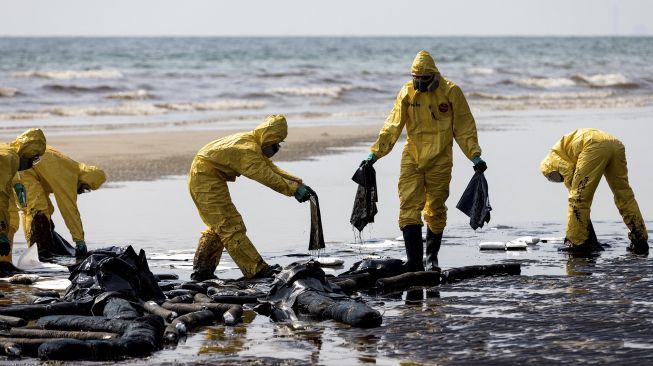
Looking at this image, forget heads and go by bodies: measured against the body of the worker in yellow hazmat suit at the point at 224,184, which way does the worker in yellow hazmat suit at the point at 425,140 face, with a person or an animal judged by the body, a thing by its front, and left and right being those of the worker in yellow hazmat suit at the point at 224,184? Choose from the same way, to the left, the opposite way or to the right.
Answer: to the right

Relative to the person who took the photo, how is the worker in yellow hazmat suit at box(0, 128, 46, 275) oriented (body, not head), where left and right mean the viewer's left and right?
facing to the right of the viewer

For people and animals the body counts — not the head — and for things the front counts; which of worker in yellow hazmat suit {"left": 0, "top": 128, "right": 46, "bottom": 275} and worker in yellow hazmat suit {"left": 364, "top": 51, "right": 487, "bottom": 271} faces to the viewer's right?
worker in yellow hazmat suit {"left": 0, "top": 128, "right": 46, "bottom": 275}

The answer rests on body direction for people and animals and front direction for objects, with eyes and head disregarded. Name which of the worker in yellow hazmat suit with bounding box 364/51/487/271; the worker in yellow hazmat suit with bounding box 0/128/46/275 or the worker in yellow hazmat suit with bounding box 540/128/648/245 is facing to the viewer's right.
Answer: the worker in yellow hazmat suit with bounding box 0/128/46/275

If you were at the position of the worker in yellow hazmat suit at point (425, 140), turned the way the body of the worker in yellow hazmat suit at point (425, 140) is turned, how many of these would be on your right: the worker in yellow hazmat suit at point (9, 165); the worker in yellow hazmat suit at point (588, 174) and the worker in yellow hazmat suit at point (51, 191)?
2

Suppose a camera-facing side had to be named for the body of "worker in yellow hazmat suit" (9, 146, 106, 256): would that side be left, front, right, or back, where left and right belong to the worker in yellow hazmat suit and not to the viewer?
right

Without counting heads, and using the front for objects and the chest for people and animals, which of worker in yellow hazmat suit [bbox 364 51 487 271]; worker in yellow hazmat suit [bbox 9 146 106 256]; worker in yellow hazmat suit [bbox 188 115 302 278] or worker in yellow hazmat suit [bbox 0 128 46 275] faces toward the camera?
worker in yellow hazmat suit [bbox 364 51 487 271]

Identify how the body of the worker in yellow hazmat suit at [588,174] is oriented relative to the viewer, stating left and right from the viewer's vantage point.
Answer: facing away from the viewer and to the left of the viewer

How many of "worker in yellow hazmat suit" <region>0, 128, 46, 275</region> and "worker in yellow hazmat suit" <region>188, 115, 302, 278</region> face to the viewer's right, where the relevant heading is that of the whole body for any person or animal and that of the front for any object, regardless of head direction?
2

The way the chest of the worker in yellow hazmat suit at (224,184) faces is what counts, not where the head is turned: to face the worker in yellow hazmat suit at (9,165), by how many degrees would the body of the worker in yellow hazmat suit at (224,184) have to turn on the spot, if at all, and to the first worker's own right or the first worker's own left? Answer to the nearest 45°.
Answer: approximately 180°

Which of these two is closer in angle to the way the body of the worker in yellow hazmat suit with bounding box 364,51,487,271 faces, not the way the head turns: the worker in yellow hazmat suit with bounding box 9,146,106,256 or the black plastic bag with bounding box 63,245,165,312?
the black plastic bag

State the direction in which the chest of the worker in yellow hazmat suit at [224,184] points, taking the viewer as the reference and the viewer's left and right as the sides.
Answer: facing to the right of the viewer

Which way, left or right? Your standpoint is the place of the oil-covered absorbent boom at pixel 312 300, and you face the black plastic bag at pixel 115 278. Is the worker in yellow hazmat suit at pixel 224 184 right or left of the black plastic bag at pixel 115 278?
right

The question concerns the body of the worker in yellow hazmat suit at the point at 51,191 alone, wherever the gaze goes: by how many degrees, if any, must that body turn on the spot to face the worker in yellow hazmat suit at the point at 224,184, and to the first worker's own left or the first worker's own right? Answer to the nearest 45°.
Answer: approximately 45° to the first worker's own right
